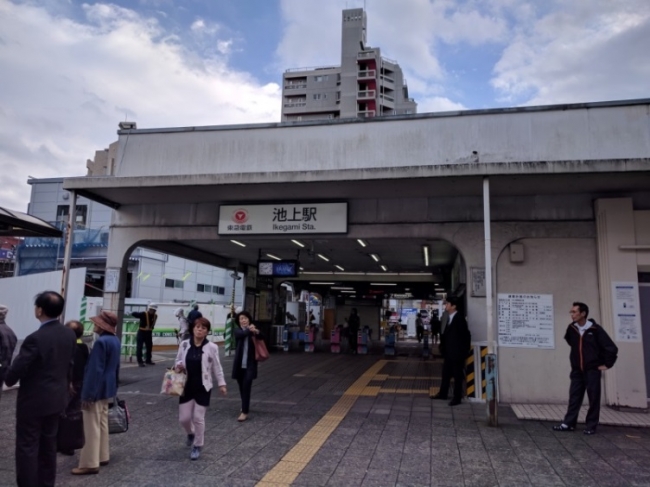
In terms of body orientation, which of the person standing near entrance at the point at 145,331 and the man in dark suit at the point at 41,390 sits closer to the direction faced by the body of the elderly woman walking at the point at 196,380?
the man in dark suit

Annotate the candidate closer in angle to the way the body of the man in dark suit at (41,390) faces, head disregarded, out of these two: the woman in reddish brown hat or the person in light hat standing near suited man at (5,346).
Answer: the person in light hat standing near suited man

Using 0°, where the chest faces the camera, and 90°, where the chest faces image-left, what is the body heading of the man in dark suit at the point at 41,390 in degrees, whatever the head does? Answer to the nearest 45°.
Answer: approximately 135°

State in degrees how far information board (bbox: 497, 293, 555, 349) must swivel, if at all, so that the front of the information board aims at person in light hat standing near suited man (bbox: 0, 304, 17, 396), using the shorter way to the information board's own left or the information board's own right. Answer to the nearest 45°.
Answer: approximately 45° to the information board's own right

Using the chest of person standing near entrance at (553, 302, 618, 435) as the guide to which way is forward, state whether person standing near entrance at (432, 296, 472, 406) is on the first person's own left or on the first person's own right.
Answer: on the first person's own right

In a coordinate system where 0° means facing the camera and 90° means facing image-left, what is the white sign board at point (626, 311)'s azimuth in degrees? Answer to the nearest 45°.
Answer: approximately 0°

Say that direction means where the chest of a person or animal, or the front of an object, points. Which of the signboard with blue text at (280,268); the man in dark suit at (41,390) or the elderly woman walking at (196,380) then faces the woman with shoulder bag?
the signboard with blue text

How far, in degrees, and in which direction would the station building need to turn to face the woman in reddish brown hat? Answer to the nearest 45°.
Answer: approximately 45° to its right

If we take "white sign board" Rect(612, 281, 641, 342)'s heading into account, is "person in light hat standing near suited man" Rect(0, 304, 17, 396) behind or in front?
in front

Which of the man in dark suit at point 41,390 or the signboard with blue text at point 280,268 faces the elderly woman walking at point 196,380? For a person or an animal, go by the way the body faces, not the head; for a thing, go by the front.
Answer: the signboard with blue text

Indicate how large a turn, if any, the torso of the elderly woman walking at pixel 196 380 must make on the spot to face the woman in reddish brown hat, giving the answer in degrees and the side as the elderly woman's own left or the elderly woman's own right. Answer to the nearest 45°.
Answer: approximately 90° to the elderly woman's own right

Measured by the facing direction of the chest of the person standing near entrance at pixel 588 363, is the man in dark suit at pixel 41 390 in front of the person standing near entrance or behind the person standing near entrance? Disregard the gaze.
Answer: in front

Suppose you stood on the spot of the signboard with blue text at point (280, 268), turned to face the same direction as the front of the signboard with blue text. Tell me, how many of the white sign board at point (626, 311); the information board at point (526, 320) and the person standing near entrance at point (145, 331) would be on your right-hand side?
1

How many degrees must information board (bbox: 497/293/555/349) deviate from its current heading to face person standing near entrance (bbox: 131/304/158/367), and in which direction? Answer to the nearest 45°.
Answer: approximately 90° to its right
